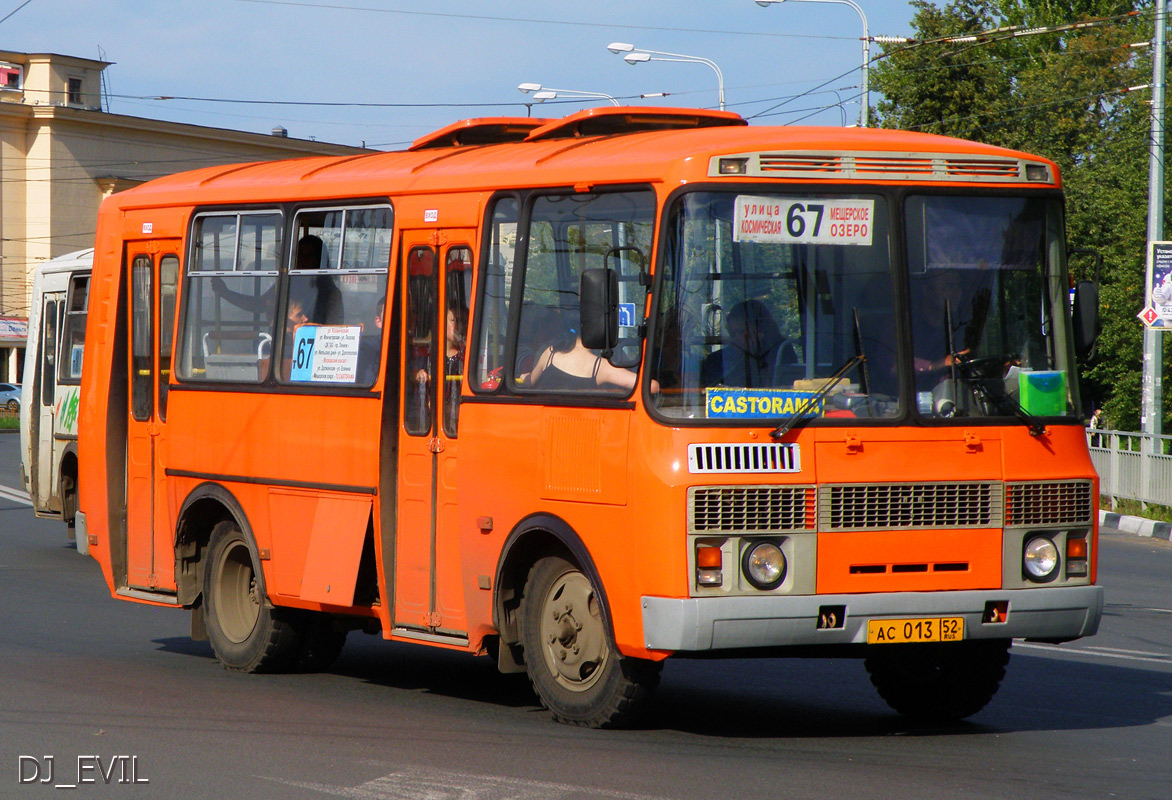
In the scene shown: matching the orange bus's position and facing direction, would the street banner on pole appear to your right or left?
on your left

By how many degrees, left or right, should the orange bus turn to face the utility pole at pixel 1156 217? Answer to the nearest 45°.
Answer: approximately 90° to its left

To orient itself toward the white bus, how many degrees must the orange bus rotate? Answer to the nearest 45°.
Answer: approximately 180°

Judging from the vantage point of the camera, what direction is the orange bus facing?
facing the viewer and to the right of the viewer

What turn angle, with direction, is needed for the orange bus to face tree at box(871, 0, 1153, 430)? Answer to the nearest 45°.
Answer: approximately 135° to its left

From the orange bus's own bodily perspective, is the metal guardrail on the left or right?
on its left
